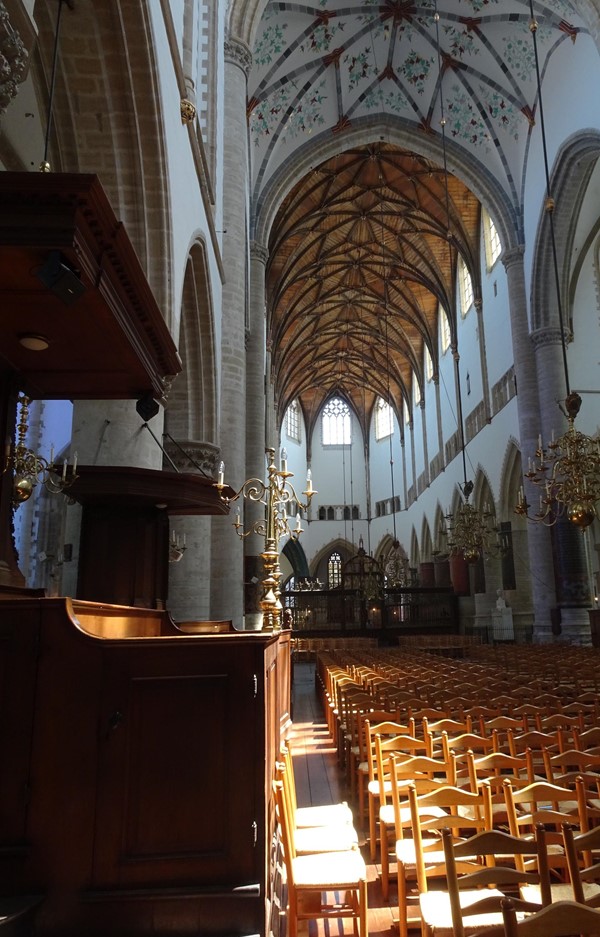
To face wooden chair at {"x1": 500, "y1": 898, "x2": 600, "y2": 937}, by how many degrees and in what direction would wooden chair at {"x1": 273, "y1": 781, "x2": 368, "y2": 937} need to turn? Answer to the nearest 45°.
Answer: approximately 45° to its right

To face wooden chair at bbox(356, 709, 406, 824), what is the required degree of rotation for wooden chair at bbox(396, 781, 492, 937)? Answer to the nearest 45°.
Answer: approximately 45° to its right

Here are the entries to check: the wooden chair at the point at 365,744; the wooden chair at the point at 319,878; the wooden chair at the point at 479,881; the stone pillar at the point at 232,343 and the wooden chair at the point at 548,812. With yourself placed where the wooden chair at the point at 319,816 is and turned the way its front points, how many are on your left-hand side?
2

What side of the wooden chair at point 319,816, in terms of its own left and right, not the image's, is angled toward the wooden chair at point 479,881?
right
